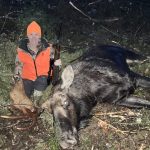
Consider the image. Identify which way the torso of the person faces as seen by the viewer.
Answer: toward the camera

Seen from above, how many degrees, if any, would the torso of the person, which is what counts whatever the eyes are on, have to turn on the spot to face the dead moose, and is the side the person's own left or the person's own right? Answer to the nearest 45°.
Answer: approximately 45° to the person's own left
